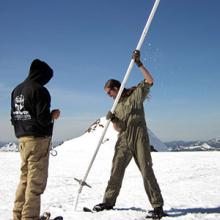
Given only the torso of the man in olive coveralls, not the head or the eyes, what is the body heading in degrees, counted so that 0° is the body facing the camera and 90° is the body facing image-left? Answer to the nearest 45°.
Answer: approximately 45°

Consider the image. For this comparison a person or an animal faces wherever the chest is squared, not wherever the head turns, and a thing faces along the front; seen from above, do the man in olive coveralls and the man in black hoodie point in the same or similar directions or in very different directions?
very different directions

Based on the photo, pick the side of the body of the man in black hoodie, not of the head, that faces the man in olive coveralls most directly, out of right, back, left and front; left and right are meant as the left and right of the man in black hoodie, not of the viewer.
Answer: front

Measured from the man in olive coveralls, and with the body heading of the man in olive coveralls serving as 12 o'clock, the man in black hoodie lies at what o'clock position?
The man in black hoodie is roughly at 12 o'clock from the man in olive coveralls.

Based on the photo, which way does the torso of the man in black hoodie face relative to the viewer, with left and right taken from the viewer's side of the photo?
facing away from the viewer and to the right of the viewer
